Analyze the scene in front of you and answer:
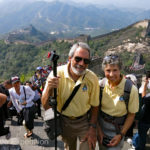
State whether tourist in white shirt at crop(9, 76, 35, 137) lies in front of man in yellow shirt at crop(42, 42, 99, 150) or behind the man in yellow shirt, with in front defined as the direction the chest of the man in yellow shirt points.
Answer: behind

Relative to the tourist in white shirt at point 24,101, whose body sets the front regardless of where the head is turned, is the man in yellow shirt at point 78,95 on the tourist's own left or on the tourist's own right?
on the tourist's own left

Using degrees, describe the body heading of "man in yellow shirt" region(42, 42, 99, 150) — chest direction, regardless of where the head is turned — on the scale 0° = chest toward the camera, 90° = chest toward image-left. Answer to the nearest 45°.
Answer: approximately 0°

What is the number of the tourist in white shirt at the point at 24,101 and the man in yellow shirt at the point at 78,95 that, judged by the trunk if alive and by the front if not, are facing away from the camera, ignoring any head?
0
